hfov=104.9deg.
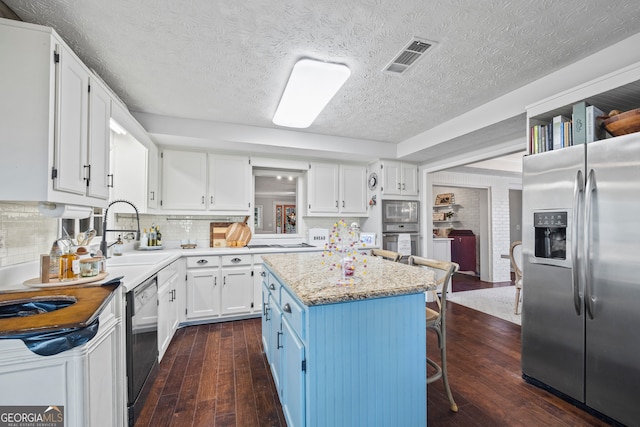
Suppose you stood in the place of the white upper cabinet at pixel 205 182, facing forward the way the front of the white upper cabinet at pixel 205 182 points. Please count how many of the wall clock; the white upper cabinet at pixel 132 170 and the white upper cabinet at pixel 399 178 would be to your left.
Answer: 2

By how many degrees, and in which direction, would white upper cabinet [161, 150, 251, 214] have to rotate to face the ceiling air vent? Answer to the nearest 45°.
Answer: approximately 45° to its left

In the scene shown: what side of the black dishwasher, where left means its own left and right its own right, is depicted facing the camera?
right

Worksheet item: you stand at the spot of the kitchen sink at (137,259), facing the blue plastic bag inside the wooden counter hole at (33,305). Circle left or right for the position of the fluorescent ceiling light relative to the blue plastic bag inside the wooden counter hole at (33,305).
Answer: left

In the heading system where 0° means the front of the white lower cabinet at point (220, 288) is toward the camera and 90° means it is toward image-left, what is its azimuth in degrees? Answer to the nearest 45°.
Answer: approximately 0°

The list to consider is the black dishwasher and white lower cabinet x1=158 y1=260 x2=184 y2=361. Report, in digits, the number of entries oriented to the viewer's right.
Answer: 2

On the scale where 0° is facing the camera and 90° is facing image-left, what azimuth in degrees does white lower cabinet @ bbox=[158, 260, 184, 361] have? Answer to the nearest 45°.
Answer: approximately 270°

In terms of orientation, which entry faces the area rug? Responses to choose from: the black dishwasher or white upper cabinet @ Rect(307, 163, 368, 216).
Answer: the black dishwasher

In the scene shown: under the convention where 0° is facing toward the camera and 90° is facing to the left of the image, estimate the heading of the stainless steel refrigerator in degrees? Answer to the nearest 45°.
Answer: approximately 45°
